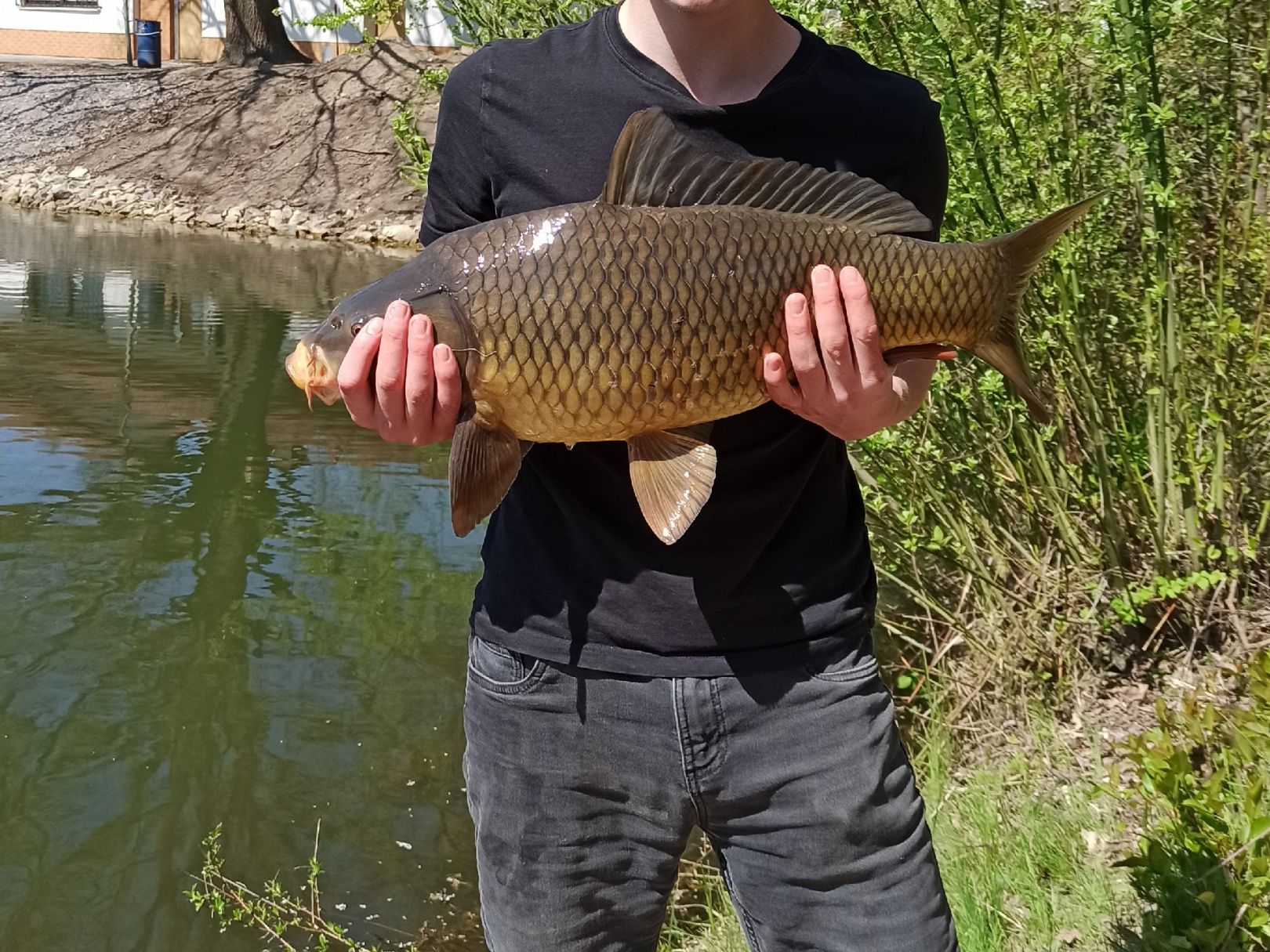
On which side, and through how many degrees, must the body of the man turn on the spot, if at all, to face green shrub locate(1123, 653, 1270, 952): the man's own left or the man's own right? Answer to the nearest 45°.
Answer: approximately 135° to the man's own left

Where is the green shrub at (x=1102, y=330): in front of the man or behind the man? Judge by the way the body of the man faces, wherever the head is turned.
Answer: behind

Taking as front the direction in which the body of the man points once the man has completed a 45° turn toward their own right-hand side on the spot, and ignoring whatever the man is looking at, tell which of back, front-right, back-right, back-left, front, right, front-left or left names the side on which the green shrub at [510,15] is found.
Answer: back-right

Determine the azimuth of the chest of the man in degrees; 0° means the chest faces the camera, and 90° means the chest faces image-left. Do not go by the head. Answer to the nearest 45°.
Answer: approximately 0°

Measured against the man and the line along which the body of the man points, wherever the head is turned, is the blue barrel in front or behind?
behind
